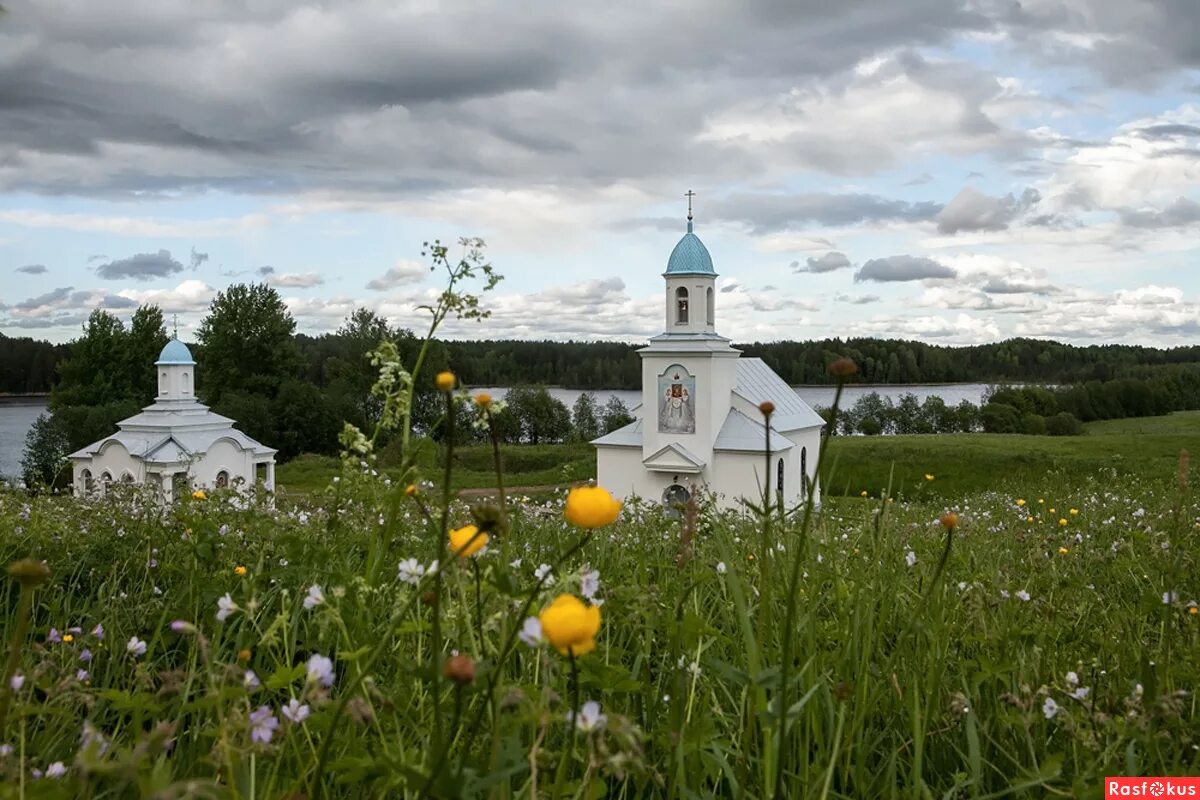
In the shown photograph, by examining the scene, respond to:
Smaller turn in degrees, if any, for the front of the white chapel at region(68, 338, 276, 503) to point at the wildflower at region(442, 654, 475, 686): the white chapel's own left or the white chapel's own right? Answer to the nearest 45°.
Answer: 0° — it already faces it

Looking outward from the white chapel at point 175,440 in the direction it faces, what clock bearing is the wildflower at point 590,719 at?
The wildflower is roughly at 12 o'clock from the white chapel.

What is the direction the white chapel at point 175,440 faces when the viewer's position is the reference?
facing the viewer

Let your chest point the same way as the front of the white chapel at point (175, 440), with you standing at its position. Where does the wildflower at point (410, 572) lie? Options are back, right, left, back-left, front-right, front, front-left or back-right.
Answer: front

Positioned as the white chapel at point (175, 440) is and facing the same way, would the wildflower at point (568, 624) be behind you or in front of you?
in front

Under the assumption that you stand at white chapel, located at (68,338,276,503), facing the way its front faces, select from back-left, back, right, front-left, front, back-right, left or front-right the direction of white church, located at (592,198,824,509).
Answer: front-left

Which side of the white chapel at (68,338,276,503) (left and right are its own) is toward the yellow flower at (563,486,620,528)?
front

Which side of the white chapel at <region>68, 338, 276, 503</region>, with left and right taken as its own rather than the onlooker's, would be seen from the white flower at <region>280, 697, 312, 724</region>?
front

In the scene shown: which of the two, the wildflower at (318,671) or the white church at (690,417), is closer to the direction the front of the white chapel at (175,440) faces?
the wildflower
